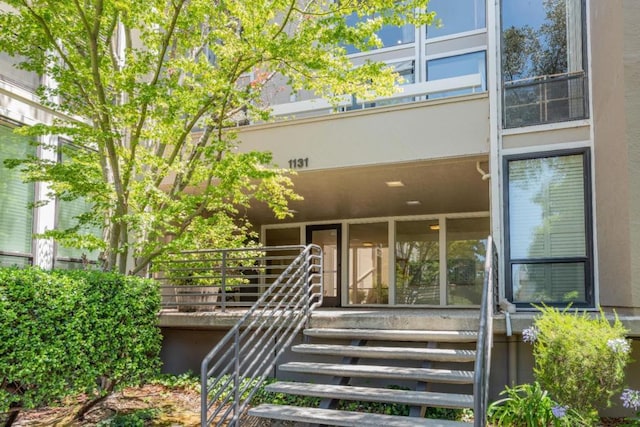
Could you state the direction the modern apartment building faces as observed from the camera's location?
facing the viewer
